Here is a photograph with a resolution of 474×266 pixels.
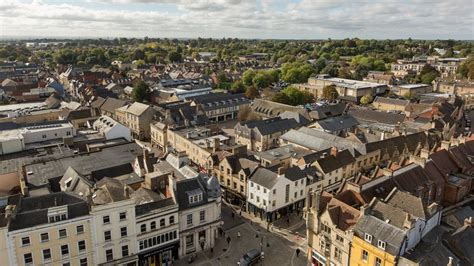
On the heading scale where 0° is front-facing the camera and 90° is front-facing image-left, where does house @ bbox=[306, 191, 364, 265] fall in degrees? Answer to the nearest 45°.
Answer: approximately 45°

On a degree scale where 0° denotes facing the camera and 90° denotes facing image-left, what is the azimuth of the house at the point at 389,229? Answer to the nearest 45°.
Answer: approximately 45°

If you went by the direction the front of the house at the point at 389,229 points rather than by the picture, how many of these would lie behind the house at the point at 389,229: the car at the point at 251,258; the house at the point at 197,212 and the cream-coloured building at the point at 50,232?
0

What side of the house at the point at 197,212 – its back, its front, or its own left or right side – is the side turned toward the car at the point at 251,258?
front

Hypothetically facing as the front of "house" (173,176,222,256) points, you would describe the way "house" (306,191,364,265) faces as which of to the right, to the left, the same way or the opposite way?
to the right

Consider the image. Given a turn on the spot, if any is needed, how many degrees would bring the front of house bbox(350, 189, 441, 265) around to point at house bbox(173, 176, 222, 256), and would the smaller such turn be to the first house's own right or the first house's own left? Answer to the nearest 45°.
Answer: approximately 45° to the first house's own right

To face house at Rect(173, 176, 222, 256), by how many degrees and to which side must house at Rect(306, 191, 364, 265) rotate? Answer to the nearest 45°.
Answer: approximately 45° to its right

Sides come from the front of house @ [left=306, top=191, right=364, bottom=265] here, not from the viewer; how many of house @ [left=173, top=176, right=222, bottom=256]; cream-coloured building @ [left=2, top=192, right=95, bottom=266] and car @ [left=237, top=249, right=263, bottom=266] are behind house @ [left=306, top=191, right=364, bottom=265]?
0

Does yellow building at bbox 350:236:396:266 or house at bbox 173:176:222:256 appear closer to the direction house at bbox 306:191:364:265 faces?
the house

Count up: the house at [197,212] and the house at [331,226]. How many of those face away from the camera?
0

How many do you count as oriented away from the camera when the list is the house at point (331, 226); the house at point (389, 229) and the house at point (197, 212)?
0

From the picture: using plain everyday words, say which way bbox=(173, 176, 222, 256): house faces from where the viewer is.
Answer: facing the viewer and to the right of the viewer

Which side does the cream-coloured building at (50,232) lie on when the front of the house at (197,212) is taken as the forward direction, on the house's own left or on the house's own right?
on the house's own right

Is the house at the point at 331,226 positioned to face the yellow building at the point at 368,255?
no

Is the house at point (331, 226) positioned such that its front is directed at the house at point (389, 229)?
no

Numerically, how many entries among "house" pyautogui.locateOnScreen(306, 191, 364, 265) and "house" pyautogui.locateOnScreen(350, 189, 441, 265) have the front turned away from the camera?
0

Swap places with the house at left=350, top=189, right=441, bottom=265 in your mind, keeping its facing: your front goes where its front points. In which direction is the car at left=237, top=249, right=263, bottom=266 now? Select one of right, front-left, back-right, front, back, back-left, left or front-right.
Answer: front-right

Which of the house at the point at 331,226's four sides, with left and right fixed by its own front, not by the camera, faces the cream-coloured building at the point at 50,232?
front
